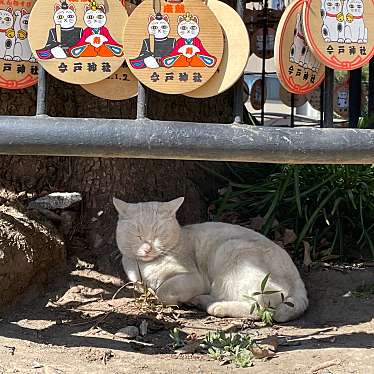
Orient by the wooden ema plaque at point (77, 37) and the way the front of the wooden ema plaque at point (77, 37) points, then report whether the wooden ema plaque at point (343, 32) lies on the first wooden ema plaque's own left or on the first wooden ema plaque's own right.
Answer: on the first wooden ema plaque's own left

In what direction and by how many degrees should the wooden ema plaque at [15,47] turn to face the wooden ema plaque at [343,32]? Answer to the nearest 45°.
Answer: approximately 90° to its left

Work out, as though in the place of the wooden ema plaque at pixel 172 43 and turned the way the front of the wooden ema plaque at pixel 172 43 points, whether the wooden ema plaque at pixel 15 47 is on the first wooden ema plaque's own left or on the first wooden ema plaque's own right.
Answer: on the first wooden ema plaque's own right

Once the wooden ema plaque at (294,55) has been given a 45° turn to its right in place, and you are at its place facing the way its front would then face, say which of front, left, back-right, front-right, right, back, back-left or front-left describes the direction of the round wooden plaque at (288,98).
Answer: back

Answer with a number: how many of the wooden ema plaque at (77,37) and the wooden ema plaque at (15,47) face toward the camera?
2
